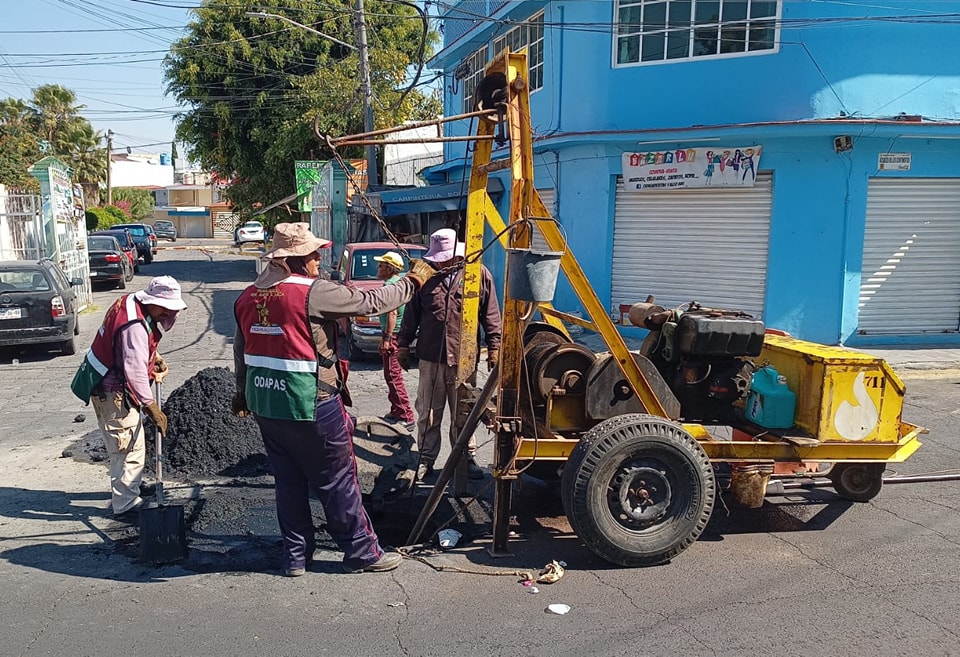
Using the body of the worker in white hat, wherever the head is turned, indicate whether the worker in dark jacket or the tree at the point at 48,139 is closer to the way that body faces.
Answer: the worker in dark jacket

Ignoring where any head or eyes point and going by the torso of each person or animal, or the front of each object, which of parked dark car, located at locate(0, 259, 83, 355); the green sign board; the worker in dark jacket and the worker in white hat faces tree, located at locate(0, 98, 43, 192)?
the parked dark car

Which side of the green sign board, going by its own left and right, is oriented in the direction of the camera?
front

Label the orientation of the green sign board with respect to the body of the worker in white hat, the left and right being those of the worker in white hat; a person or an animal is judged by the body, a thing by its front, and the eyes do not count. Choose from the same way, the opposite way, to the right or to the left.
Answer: to the right

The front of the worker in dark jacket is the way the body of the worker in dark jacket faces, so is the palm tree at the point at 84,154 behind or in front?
behind

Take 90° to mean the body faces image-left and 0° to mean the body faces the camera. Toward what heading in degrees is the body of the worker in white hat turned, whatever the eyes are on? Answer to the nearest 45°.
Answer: approximately 270°

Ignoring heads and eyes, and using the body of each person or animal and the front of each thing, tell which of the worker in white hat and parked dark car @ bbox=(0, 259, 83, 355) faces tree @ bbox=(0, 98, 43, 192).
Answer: the parked dark car

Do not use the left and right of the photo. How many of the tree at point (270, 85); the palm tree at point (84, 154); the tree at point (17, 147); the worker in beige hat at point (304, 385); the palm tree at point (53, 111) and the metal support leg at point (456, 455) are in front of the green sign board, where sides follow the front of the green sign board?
2

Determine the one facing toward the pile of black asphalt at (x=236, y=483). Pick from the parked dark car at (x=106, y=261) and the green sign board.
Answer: the green sign board

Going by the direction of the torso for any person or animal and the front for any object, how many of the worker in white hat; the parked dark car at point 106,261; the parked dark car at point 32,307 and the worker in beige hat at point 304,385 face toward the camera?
0

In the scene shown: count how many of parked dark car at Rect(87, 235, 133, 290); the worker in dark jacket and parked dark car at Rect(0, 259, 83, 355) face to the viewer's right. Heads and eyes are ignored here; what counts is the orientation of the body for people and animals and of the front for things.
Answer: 0

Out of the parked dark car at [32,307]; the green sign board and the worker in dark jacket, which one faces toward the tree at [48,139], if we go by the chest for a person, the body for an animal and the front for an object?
the parked dark car

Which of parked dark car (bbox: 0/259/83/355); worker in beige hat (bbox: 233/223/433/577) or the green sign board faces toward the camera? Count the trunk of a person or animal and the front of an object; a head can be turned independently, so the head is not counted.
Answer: the green sign board

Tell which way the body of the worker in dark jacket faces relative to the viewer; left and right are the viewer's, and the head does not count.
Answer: facing the viewer

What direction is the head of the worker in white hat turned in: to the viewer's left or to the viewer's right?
to the viewer's right

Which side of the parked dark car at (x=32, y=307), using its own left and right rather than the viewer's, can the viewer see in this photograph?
back

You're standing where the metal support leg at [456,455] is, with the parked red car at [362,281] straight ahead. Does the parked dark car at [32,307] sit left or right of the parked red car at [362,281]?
left

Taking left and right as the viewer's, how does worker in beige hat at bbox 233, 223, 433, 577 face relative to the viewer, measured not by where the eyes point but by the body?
facing away from the viewer and to the right of the viewer

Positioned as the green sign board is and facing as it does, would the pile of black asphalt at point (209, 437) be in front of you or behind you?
in front

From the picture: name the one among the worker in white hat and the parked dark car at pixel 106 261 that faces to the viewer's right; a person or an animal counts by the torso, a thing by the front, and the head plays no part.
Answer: the worker in white hat

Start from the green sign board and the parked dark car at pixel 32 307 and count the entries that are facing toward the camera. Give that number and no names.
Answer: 1

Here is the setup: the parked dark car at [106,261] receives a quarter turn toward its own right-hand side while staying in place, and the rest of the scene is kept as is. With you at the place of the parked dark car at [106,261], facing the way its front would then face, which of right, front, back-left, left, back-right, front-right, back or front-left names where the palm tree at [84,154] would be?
left
